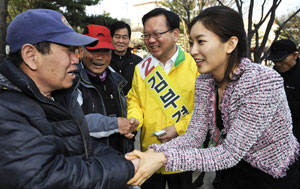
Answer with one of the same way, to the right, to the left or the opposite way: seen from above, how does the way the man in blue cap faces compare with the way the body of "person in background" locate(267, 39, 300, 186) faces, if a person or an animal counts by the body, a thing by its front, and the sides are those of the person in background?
the opposite way

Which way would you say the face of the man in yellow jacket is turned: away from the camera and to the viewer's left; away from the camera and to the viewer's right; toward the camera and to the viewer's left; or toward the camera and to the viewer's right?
toward the camera and to the viewer's left

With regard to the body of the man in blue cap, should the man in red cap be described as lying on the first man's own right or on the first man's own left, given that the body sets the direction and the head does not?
on the first man's own left

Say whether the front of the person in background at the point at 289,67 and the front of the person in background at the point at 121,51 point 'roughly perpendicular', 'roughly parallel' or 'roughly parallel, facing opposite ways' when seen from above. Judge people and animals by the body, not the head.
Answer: roughly perpendicular

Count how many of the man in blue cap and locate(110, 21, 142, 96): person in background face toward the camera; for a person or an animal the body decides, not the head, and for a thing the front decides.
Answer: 1

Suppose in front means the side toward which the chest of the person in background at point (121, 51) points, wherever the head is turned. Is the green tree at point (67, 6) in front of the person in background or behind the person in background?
behind

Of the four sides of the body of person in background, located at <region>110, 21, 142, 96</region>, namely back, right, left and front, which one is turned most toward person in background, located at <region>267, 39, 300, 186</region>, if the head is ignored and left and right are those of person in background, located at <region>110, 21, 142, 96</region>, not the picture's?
left

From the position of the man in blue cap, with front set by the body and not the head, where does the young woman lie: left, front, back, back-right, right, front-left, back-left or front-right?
front

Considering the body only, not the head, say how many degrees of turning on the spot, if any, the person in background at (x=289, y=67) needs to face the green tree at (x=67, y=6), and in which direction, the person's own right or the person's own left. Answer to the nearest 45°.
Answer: approximately 90° to the person's own right

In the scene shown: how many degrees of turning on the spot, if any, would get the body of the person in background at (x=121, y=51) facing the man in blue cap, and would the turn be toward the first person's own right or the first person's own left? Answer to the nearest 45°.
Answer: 0° — they already face them

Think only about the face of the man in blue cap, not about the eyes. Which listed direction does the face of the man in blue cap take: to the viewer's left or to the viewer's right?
to the viewer's right

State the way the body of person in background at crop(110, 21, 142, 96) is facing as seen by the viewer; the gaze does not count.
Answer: toward the camera

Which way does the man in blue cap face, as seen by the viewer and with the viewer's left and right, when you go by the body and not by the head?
facing to the right of the viewer

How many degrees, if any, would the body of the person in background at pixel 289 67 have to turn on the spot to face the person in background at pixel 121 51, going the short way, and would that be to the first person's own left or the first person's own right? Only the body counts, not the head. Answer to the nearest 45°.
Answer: approximately 45° to the first person's own right

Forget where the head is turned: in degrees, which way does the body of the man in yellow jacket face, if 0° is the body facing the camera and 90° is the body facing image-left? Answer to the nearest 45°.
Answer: approximately 45°

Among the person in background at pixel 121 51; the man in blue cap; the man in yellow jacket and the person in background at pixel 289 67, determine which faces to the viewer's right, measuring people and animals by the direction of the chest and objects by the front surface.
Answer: the man in blue cap

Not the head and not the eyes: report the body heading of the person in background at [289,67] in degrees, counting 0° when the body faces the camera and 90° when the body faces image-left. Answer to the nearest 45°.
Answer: approximately 45°
